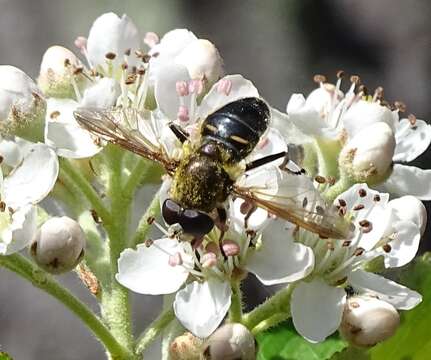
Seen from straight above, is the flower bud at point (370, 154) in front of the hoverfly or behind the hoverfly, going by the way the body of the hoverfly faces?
behind

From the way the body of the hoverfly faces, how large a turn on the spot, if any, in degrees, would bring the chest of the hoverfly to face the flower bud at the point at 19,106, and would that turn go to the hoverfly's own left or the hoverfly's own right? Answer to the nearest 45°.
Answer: approximately 45° to the hoverfly's own right

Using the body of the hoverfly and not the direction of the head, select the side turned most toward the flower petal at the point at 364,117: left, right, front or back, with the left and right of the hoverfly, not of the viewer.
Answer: back

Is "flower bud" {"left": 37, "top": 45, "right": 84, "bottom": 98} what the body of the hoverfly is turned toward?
no

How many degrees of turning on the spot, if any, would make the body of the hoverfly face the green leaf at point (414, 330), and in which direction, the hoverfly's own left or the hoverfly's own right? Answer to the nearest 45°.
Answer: approximately 135° to the hoverfly's own left

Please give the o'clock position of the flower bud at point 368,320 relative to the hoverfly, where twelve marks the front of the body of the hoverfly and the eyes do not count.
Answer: The flower bud is roughly at 8 o'clock from the hoverfly.

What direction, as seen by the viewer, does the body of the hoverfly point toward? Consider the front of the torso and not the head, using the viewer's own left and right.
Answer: facing the viewer and to the left of the viewer
